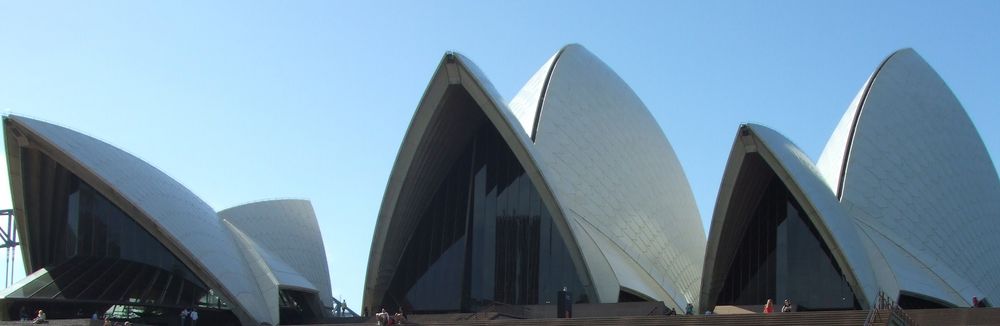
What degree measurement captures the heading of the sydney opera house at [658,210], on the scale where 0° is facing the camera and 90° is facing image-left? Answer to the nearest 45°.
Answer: approximately 45°

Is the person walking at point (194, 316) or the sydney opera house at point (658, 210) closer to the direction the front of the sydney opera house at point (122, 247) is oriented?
the person walking

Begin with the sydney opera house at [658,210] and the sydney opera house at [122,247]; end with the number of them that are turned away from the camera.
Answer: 0

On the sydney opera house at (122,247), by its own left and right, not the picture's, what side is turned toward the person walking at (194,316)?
left

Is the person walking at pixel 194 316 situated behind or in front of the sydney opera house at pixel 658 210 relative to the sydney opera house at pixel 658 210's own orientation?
in front

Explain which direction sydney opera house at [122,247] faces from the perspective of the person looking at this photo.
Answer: facing the viewer and to the left of the viewer
